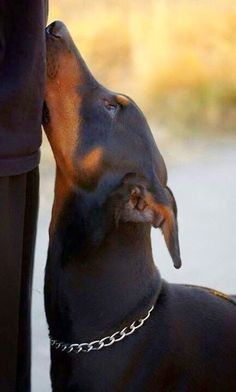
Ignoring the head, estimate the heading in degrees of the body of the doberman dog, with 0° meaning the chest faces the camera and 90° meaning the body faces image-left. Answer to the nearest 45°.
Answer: approximately 90°
